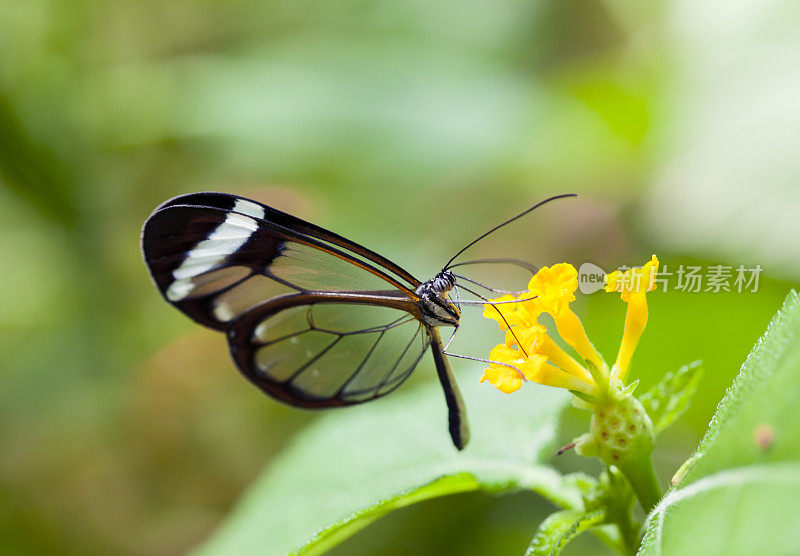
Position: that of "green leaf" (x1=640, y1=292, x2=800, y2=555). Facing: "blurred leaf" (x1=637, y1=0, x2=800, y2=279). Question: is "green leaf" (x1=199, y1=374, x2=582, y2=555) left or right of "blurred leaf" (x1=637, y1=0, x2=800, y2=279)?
left

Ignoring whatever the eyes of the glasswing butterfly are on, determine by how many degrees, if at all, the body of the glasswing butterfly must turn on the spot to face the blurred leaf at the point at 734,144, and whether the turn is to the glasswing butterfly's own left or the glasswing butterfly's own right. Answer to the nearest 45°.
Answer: approximately 45° to the glasswing butterfly's own left

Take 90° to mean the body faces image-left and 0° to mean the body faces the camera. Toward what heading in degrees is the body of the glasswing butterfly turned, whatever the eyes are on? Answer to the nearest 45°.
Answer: approximately 270°
